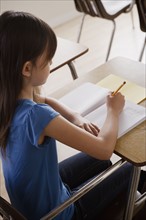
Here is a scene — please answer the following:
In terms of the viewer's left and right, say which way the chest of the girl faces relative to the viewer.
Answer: facing away from the viewer and to the right of the viewer

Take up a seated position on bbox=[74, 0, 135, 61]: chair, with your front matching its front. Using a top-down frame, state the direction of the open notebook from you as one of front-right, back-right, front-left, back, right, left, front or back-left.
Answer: back-right

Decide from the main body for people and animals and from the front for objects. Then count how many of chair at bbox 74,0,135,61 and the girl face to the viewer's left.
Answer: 0

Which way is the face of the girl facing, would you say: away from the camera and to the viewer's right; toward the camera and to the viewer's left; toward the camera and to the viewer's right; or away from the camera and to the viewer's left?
away from the camera and to the viewer's right

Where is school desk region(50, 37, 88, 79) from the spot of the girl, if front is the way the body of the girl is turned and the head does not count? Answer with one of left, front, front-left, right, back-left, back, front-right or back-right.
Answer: front-left

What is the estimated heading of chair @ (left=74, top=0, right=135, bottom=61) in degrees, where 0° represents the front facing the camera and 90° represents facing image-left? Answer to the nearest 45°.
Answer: approximately 225°
